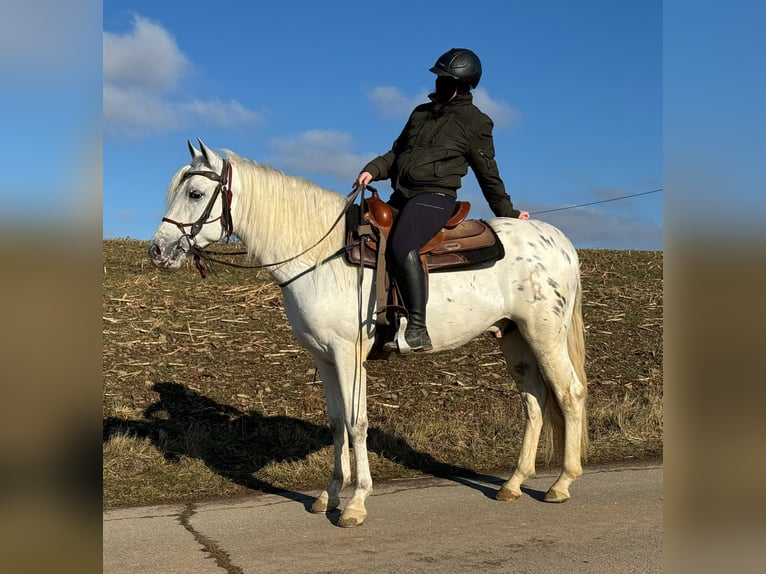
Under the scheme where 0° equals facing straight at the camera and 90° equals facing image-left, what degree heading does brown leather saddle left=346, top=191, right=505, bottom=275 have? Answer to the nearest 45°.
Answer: approximately 90°

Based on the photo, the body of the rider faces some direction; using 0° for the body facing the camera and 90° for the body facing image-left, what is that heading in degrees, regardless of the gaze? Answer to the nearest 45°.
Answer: approximately 45°
